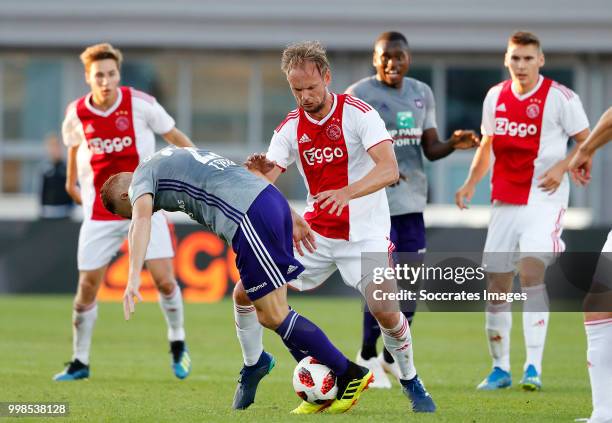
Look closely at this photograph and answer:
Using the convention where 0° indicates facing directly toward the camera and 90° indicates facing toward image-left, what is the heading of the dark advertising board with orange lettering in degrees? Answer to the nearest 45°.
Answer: approximately 0°

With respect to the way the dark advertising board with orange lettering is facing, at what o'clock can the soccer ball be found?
The soccer ball is roughly at 12 o'clock from the dark advertising board with orange lettering.

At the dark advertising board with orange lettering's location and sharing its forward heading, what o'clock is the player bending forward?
The player bending forward is roughly at 12 o'clock from the dark advertising board with orange lettering.

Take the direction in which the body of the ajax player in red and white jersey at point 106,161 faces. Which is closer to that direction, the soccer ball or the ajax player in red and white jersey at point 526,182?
the soccer ball

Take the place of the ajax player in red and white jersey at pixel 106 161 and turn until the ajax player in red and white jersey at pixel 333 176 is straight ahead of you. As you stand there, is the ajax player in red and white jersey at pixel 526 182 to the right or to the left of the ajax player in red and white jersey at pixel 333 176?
left

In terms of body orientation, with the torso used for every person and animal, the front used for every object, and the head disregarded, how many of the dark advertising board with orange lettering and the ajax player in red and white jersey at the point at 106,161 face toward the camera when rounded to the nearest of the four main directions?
2

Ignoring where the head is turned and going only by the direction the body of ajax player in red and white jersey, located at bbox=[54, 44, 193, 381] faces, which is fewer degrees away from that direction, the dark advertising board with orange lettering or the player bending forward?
the player bending forward

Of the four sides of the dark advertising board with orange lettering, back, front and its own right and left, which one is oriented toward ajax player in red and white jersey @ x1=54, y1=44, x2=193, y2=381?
front

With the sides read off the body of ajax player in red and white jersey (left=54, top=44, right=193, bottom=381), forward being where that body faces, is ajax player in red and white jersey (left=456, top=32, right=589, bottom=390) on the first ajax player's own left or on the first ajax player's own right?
on the first ajax player's own left

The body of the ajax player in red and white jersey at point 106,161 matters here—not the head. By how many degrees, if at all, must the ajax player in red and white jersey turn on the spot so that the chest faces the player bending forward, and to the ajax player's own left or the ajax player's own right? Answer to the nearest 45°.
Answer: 0° — they already face them
